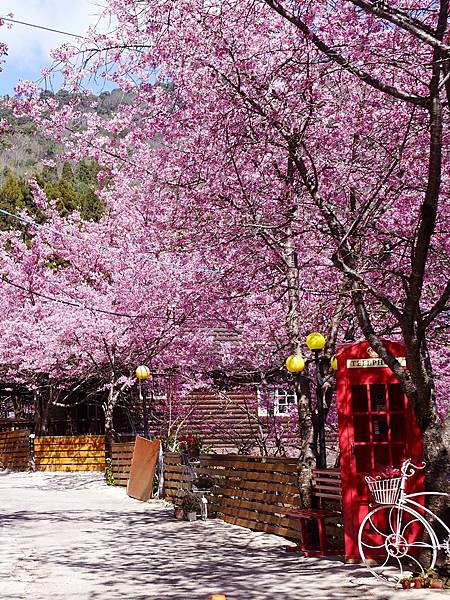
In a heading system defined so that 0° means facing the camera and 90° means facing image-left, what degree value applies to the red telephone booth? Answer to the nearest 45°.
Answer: approximately 0°

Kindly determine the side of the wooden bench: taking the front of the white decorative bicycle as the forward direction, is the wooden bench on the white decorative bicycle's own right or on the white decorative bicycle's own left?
on the white decorative bicycle's own right

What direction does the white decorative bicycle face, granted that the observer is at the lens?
facing to the left of the viewer

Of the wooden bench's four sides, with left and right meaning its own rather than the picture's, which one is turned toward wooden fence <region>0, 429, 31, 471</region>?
right

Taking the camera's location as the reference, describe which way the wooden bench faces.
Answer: facing the viewer and to the left of the viewer

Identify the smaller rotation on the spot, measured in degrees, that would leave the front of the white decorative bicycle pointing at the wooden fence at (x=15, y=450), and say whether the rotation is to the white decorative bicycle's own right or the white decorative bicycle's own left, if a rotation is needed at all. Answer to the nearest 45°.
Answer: approximately 45° to the white decorative bicycle's own right

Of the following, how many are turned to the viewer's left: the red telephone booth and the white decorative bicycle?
1

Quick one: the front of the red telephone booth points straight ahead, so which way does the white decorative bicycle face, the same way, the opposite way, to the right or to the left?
to the right
